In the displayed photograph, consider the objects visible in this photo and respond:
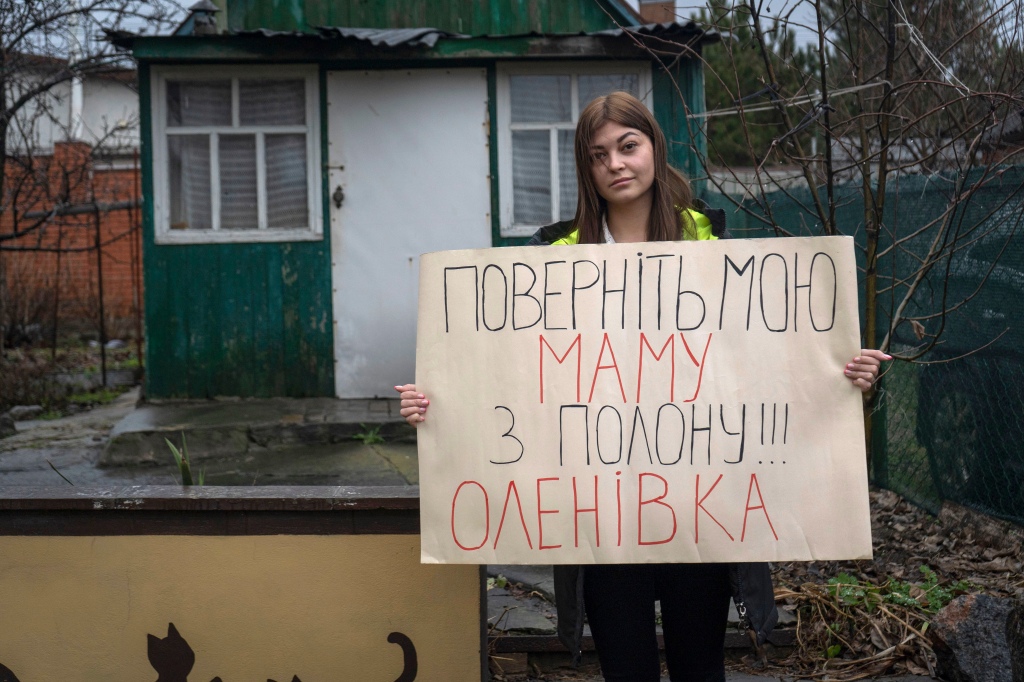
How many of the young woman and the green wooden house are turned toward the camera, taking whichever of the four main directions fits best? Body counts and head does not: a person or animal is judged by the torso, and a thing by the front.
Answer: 2

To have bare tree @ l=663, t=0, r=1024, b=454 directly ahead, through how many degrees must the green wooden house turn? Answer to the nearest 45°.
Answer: approximately 45° to its left

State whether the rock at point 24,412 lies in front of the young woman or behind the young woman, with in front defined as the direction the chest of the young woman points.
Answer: behind

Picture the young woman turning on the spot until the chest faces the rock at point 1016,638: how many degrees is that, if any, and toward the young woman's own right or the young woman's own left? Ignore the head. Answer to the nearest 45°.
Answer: approximately 135° to the young woman's own left

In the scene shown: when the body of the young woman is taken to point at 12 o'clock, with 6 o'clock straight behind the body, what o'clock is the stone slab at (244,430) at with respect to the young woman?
The stone slab is roughly at 5 o'clock from the young woman.

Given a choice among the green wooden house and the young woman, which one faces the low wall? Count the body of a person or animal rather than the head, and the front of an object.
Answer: the green wooden house

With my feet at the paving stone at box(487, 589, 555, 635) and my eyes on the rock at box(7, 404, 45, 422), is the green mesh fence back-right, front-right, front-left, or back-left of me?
back-right

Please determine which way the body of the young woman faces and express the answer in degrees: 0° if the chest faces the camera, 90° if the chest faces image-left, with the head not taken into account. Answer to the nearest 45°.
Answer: approximately 0°

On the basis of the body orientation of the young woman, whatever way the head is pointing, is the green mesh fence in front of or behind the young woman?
behind

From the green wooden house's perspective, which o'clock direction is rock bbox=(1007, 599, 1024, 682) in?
The rock is roughly at 11 o'clock from the green wooden house.
